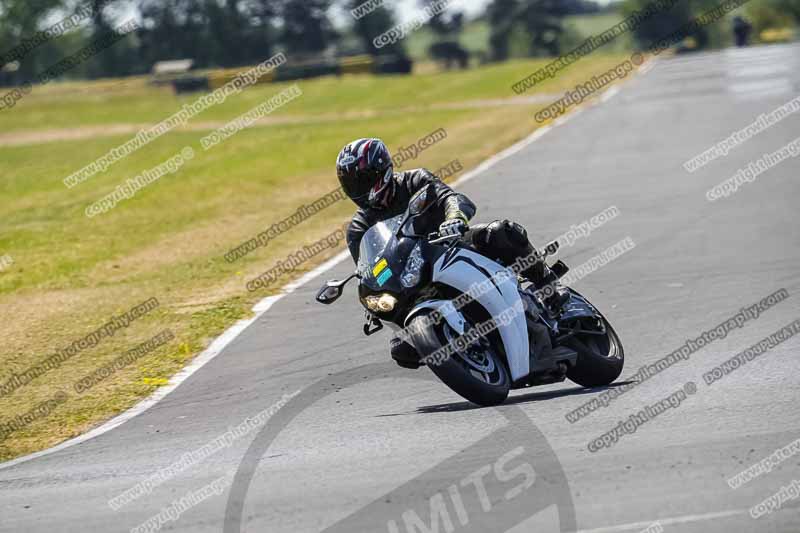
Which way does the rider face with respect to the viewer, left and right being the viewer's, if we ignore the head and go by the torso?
facing the viewer and to the left of the viewer

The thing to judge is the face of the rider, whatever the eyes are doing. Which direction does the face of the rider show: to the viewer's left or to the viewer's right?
to the viewer's left
